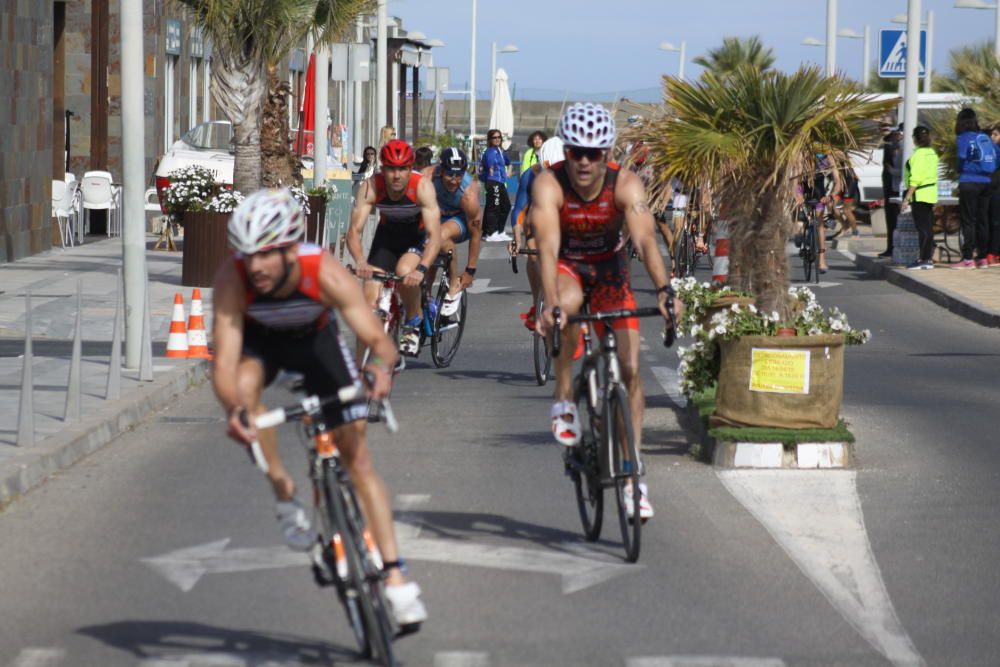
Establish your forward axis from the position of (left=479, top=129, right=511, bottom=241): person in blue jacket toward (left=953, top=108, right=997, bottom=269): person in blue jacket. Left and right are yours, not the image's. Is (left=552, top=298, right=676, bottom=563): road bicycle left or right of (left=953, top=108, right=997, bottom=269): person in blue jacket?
right

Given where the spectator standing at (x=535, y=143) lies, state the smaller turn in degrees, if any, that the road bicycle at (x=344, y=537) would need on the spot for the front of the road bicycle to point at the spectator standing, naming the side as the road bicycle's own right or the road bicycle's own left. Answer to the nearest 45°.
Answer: approximately 180°

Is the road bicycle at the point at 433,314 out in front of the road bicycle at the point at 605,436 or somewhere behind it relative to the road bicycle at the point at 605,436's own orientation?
behind

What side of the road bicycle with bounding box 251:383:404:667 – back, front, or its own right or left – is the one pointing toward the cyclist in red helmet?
back

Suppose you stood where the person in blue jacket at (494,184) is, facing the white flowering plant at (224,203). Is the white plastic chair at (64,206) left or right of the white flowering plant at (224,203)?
right

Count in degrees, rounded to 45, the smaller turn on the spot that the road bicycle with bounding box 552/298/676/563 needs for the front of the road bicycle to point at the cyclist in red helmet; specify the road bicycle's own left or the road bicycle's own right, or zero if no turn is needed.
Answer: approximately 180°

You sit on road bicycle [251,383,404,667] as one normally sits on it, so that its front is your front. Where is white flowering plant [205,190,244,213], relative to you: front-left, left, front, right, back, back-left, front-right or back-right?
back
